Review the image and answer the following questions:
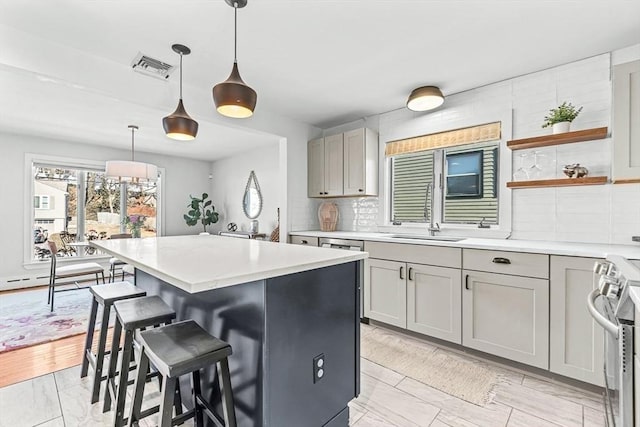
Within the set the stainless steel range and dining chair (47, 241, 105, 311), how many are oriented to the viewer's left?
1

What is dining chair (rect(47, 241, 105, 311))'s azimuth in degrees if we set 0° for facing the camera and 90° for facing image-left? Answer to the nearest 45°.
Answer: approximately 270°

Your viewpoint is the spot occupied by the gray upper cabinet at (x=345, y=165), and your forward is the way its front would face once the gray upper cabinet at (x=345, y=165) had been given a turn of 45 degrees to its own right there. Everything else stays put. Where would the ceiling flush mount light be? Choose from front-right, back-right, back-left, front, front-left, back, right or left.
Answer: back-left

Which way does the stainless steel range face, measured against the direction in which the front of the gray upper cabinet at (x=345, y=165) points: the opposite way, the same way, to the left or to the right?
to the right

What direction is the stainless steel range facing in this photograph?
to the viewer's left

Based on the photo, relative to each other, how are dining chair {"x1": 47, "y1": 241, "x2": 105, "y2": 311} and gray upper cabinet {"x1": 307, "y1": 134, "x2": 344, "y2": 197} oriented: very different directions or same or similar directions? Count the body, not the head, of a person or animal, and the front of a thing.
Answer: very different directions
